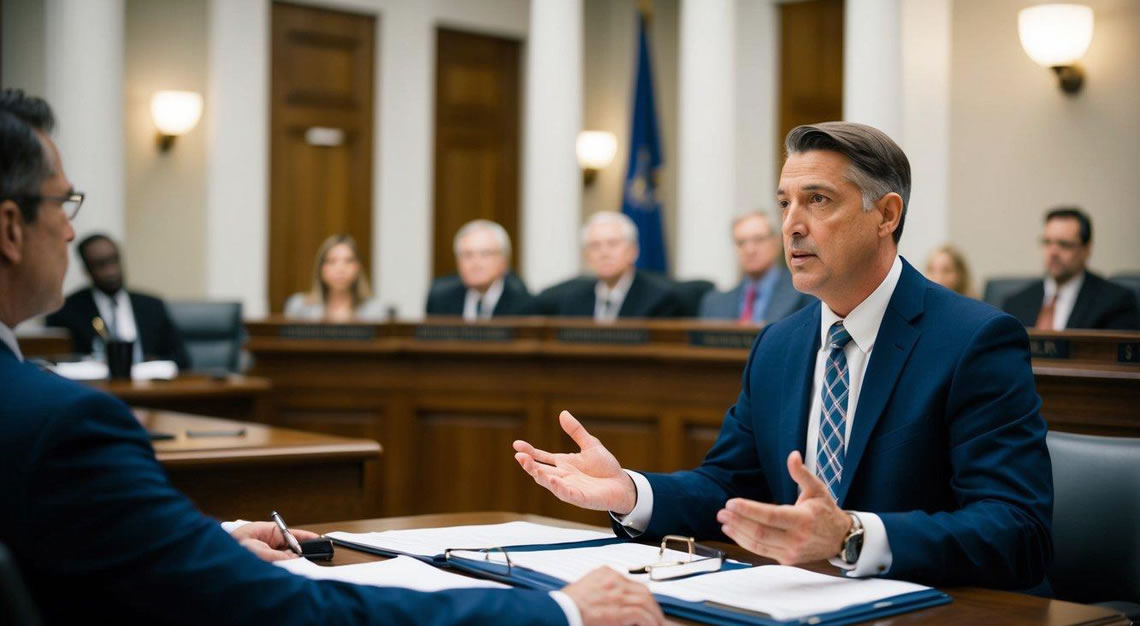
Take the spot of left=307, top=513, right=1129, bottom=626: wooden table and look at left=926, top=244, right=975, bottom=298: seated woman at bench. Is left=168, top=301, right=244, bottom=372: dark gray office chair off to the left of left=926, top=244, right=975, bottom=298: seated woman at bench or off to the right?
left

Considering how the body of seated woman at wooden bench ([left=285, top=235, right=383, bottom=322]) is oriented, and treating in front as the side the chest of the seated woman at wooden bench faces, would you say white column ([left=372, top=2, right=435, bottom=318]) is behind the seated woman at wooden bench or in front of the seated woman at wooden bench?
behind

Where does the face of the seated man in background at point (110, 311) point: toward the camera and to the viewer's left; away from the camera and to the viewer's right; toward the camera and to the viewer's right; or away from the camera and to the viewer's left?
toward the camera and to the viewer's right

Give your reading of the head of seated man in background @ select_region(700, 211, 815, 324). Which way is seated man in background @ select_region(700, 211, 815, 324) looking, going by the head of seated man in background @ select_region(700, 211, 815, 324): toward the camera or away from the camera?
toward the camera

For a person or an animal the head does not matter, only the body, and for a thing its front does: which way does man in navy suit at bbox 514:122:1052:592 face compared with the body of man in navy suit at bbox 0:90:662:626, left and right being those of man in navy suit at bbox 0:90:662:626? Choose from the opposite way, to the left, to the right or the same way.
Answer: the opposite way

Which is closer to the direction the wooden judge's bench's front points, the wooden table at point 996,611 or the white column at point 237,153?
the wooden table

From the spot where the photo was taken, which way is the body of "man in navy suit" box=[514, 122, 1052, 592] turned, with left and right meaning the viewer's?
facing the viewer and to the left of the viewer

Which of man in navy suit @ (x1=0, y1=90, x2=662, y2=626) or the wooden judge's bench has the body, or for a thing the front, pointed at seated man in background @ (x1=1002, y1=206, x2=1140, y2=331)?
the man in navy suit

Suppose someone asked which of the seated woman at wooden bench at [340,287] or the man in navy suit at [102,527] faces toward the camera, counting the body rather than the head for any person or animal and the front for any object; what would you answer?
the seated woman at wooden bench

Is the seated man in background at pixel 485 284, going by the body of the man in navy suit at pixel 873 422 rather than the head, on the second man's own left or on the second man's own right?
on the second man's own right

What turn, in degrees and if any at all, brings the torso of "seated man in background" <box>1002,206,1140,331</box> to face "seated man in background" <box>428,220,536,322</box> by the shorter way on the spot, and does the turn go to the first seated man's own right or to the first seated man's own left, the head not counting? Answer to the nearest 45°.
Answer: approximately 45° to the first seated man's own right

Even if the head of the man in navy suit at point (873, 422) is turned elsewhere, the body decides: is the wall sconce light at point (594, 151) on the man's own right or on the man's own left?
on the man's own right

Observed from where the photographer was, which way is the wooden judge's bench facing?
facing the viewer

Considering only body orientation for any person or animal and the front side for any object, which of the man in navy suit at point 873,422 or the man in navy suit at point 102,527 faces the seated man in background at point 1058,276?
the man in navy suit at point 102,527

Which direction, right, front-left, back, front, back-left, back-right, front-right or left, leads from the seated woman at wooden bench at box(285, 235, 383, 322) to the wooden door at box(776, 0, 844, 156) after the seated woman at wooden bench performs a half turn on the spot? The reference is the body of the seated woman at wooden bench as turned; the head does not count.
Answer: front-right

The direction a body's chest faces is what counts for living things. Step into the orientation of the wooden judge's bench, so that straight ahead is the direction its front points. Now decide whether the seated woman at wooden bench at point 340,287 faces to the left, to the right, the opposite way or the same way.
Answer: the same way

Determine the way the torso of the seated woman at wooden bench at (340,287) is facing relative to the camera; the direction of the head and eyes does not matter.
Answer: toward the camera

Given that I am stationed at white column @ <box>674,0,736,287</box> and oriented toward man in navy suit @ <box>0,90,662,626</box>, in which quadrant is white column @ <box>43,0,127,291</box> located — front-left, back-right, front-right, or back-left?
front-right

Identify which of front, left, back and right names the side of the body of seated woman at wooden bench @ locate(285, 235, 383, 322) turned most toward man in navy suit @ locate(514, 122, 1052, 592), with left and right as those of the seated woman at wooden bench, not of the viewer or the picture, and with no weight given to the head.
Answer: front

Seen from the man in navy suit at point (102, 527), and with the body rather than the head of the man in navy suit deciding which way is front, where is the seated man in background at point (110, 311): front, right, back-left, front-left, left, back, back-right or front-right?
front-left

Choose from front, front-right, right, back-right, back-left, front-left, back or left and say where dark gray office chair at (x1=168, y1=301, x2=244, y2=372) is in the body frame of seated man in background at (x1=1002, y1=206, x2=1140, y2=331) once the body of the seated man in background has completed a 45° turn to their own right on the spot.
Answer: front
